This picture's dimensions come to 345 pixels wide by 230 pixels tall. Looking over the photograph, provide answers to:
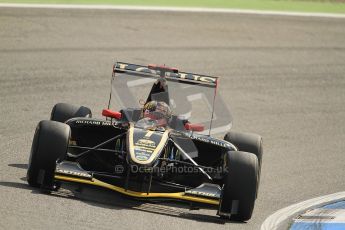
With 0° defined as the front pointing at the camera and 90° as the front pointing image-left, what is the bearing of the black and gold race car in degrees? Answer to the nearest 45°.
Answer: approximately 0°
